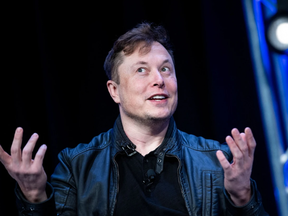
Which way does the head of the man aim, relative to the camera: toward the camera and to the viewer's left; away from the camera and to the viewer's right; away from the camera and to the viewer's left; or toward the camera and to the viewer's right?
toward the camera and to the viewer's right

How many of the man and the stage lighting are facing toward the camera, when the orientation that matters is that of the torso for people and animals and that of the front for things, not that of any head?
2

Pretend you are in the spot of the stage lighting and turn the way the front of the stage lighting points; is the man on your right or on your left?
on your right

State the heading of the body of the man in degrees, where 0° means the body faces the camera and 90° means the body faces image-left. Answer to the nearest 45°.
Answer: approximately 0°
